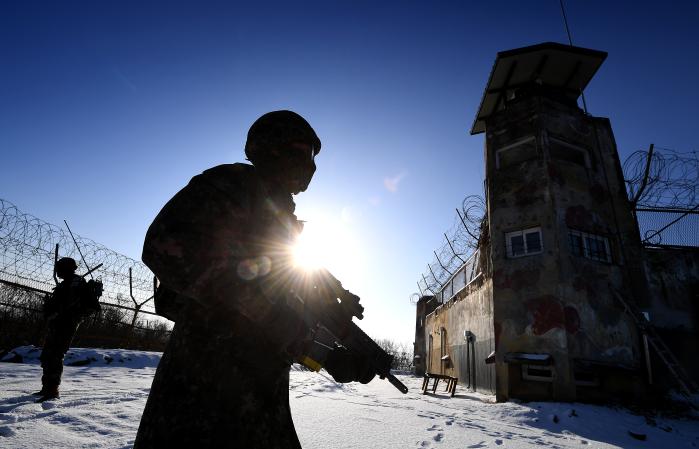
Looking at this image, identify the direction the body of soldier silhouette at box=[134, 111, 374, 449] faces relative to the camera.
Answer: to the viewer's right

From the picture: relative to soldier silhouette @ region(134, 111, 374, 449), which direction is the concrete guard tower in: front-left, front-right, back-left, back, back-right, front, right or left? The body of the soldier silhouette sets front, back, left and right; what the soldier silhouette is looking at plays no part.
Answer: front-left

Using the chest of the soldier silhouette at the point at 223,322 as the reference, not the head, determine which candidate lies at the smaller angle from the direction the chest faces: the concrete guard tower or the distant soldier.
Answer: the concrete guard tower

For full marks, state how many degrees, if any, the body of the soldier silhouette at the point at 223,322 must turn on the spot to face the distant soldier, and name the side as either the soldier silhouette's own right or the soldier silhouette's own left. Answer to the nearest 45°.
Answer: approximately 135° to the soldier silhouette's own left

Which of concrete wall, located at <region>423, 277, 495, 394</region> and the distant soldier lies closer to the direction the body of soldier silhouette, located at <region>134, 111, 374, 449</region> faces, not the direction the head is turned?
the concrete wall

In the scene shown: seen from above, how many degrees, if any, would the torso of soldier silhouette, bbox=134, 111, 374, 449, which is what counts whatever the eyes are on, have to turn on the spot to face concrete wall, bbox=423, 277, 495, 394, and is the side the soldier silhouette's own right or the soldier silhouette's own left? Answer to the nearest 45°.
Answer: approximately 45° to the soldier silhouette's own left
